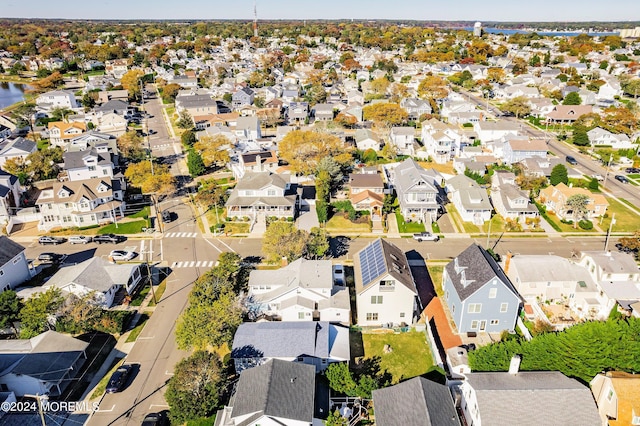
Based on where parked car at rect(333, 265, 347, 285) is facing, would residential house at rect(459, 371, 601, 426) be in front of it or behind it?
in front

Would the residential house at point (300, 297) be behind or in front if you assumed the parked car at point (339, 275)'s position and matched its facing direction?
in front

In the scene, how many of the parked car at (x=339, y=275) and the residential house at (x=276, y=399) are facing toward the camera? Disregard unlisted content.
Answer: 2

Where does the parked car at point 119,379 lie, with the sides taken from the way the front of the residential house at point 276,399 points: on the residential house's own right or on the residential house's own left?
on the residential house's own right

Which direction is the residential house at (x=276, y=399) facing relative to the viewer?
toward the camera

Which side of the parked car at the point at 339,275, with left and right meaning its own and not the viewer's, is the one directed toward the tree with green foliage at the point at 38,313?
right

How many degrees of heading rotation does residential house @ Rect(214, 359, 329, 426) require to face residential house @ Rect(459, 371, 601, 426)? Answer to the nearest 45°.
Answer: approximately 90° to its left

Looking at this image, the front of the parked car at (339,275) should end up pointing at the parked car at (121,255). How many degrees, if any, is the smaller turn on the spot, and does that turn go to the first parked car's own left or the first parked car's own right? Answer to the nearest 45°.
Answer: approximately 90° to the first parked car's own right

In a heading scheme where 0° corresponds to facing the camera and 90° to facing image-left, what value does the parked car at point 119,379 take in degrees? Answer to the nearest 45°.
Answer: approximately 45°

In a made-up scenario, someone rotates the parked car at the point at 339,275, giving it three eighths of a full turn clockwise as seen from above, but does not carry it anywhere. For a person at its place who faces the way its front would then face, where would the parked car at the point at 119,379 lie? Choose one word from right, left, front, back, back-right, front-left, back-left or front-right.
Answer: left

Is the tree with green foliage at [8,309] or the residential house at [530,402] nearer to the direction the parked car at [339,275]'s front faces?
the residential house

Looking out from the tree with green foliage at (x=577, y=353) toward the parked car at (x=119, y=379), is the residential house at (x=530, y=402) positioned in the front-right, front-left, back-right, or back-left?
front-left

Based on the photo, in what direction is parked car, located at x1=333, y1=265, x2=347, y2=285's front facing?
toward the camera

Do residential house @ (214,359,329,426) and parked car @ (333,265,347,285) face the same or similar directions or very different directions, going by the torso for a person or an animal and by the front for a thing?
same or similar directions

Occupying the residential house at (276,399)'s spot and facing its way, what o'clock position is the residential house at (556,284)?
the residential house at (556,284) is roughly at 8 o'clock from the residential house at (276,399).

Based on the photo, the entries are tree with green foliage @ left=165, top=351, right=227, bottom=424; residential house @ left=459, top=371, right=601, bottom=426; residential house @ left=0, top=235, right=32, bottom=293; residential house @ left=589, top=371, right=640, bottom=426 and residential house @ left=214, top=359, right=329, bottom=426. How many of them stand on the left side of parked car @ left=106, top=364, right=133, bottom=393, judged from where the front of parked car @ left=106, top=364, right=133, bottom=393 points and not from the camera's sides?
4
